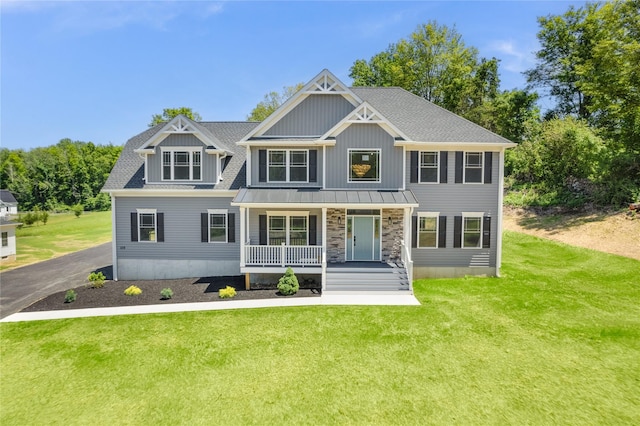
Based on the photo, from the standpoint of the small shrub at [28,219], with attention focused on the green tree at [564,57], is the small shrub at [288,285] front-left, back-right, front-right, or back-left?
front-right

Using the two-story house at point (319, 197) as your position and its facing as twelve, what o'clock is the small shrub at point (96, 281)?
The small shrub is roughly at 3 o'clock from the two-story house.

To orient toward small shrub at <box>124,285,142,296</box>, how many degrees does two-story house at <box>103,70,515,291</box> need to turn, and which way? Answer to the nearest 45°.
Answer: approximately 90° to its right

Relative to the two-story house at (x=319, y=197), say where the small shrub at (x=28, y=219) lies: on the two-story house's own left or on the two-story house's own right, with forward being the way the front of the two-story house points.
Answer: on the two-story house's own right

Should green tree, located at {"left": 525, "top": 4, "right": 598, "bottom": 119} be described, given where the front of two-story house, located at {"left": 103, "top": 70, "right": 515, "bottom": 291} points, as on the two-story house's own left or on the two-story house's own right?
on the two-story house's own left

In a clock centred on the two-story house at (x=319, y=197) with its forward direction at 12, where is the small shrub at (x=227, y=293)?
The small shrub is roughly at 2 o'clock from the two-story house.

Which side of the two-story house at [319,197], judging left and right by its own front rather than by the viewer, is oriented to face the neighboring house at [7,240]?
right

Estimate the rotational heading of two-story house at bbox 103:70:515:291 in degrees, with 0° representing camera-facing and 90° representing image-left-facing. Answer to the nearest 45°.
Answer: approximately 0°

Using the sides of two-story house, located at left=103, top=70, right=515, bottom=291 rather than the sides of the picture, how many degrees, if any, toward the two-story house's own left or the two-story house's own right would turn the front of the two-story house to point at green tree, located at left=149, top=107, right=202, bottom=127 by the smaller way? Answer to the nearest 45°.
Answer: approximately 135° to the two-story house's own right

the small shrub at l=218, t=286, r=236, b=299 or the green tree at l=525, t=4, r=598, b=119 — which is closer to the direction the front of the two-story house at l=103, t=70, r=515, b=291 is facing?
the small shrub

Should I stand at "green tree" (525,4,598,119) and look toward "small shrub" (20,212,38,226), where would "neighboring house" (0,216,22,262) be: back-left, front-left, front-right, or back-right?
front-left
